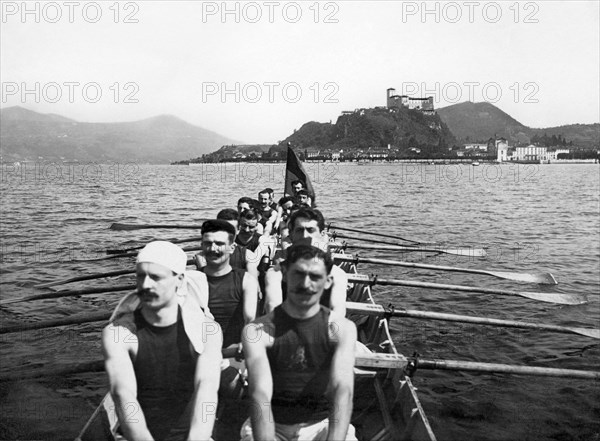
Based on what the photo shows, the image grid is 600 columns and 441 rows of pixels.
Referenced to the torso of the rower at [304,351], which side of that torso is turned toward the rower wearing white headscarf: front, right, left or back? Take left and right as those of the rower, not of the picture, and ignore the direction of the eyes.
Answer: right

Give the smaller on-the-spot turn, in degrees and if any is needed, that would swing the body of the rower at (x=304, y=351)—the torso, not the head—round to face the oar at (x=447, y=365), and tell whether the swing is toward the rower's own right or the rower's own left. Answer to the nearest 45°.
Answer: approximately 135° to the rower's own left

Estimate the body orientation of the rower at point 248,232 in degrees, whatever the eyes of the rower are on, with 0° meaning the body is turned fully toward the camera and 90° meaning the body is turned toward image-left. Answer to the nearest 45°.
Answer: approximately 0°

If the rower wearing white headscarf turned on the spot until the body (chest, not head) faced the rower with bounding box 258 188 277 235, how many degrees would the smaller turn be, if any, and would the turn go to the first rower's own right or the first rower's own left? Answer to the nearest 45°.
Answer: approximately 180°

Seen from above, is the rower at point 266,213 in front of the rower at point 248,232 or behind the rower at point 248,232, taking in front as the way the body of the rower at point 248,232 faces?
behind

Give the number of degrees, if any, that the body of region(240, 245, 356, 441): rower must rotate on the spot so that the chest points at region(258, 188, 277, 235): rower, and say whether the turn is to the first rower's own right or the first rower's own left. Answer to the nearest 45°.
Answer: approximately 180°

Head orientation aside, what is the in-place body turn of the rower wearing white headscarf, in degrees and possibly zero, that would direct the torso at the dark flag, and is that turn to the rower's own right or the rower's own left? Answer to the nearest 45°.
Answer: approximately 180°

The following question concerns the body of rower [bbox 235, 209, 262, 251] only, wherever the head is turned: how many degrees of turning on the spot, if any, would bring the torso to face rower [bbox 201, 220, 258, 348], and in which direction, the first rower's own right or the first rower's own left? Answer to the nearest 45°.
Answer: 0° — they already face them

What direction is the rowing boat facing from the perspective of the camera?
away from the camera

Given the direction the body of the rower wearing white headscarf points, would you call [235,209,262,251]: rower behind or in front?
behind

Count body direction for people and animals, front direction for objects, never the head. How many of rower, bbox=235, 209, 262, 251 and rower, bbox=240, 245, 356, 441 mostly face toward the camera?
2

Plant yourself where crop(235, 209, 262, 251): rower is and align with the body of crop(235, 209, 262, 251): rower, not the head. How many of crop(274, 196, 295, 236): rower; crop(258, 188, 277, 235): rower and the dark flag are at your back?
3

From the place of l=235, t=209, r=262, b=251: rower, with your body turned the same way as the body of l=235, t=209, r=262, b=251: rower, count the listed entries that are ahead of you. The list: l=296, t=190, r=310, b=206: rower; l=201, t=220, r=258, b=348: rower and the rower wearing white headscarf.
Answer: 2

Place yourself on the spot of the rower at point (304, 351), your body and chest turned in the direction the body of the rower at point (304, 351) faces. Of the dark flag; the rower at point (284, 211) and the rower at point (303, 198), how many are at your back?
3
